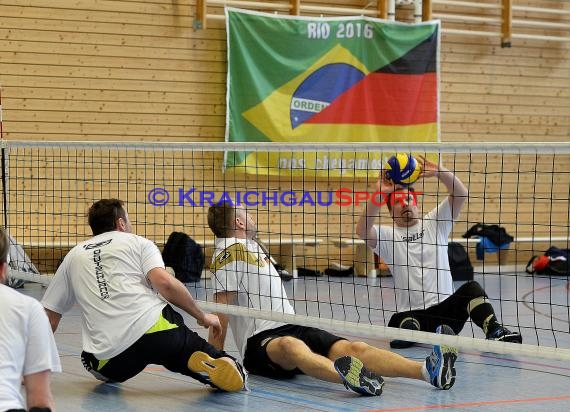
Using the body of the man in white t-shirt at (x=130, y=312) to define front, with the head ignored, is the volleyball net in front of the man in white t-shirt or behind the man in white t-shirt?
in front

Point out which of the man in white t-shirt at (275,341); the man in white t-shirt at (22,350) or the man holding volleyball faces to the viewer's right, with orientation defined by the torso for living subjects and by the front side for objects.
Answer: the man in white t-shirt at (275,341)

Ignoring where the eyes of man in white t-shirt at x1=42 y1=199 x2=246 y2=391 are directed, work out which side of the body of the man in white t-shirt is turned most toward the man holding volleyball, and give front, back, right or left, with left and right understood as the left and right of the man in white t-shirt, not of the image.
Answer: front

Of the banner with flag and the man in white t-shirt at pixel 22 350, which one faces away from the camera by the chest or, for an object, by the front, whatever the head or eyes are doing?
the man in white t-shirt

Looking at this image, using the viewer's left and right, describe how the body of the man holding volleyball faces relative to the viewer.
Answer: facing the viewer

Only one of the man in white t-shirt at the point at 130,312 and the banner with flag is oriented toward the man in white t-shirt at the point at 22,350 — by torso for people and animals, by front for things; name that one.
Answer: the banner with flag

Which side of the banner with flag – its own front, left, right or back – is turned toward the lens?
front

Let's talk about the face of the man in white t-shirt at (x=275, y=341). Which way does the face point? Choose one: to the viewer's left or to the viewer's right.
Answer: to the viewer's right

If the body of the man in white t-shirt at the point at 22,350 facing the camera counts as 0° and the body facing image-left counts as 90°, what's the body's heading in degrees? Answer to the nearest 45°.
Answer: approximately 180°

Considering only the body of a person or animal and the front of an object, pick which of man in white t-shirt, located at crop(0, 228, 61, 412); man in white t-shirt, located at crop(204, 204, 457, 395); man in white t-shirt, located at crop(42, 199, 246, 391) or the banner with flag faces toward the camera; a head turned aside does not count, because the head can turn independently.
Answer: the banner with flag

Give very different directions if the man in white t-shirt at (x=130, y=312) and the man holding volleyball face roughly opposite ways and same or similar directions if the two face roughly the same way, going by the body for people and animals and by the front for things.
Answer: very different directions

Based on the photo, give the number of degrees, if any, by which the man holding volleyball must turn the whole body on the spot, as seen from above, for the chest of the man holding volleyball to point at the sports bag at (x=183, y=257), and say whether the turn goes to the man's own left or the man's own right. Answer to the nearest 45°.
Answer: approximately 135° to the man's own right

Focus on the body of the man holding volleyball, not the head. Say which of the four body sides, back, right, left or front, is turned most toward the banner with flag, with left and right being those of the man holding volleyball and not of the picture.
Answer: back

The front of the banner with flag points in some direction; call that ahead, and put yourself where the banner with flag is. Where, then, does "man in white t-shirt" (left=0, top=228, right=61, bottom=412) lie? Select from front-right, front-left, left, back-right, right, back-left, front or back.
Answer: front

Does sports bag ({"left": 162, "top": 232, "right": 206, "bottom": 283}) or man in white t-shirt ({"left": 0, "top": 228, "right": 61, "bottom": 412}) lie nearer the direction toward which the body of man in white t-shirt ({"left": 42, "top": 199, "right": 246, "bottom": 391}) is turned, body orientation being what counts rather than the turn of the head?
the sports bag
